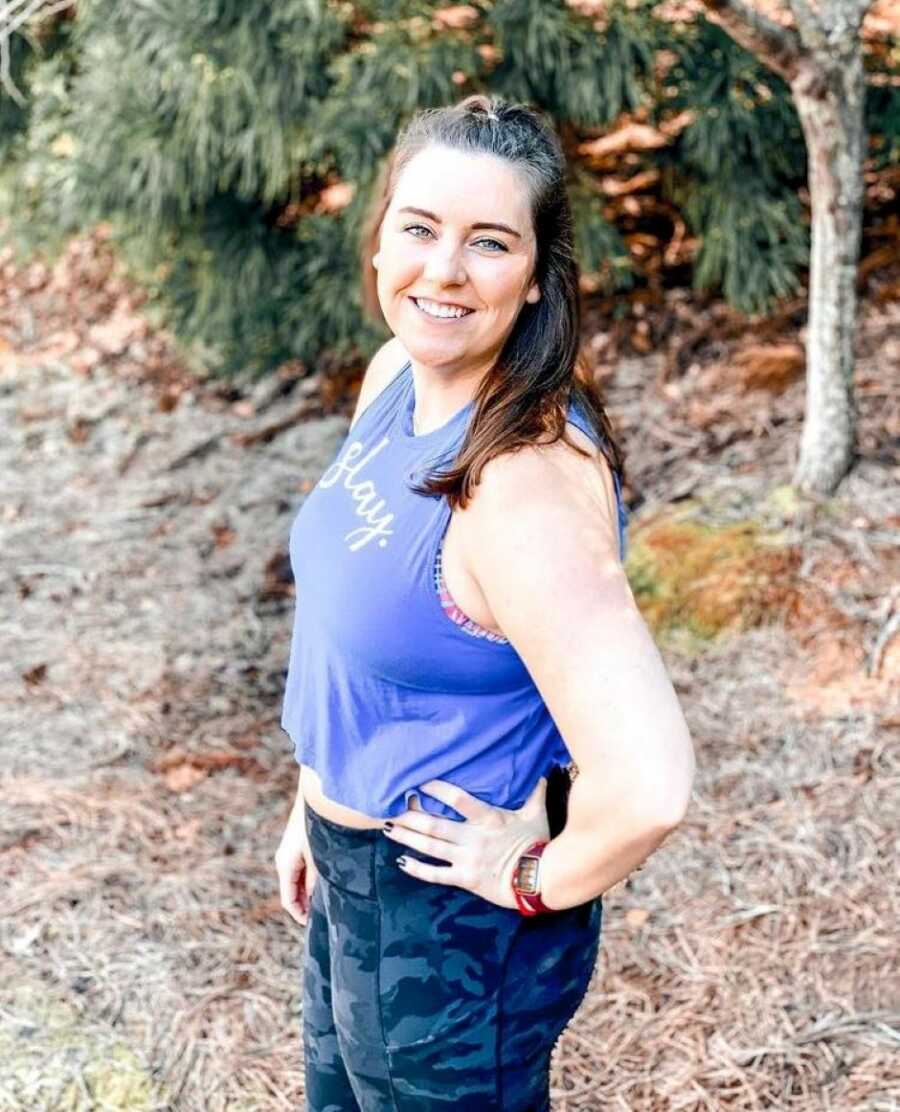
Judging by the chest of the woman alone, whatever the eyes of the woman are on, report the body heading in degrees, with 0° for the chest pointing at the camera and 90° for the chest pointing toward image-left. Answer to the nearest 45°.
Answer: approximately 45°
